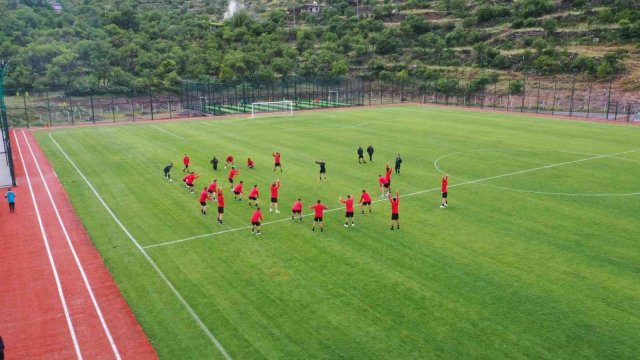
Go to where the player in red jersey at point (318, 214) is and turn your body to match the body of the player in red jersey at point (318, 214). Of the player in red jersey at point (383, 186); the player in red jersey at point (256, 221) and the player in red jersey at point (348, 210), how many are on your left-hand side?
1

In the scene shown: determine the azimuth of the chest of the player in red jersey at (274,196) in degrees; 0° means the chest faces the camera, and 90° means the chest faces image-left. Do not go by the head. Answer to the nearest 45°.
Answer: approximately 225°

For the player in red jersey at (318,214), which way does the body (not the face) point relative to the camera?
away from the camera

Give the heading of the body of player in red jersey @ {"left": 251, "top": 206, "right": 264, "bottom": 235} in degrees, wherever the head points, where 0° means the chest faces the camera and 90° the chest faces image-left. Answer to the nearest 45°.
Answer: approximately 225°

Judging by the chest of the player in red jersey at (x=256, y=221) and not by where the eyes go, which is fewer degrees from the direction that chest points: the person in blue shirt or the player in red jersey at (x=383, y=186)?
the player in red jersey

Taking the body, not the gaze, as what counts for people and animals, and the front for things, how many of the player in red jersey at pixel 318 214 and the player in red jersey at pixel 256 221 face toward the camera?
0

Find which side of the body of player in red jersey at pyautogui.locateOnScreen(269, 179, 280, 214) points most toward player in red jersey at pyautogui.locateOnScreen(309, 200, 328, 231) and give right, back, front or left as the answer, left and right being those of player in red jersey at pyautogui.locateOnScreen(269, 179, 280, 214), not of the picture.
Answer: right

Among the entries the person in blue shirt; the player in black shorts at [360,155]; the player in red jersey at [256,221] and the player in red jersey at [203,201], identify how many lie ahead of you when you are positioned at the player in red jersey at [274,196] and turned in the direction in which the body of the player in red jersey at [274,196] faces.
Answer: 1

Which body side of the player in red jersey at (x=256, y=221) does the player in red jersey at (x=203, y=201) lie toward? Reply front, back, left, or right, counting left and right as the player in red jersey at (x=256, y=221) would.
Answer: left

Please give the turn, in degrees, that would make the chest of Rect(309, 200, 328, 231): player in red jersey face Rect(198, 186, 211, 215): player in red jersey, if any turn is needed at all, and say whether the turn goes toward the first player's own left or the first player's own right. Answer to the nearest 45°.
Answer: approximately 45° to the first player's own left

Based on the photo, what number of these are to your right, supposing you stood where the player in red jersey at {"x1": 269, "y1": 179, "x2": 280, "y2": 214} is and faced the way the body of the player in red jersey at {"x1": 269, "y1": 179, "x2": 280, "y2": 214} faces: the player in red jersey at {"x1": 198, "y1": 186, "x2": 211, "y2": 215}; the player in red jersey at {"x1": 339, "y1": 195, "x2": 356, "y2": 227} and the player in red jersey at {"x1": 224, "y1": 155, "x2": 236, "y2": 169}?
1

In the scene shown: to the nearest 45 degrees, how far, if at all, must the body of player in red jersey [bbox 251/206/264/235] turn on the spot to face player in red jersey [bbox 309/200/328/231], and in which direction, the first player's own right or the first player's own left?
approximately 45° to the first player's own right

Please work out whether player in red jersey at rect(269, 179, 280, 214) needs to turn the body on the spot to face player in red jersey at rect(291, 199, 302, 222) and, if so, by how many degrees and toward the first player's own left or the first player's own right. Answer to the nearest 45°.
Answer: approximately 90° to the first player's own right

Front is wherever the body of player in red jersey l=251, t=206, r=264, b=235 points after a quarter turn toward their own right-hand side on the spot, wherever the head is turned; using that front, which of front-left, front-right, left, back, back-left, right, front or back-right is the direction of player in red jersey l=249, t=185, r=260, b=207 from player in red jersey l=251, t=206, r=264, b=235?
back-left

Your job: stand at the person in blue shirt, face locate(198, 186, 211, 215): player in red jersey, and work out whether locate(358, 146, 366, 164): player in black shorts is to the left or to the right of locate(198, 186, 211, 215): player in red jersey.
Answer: left

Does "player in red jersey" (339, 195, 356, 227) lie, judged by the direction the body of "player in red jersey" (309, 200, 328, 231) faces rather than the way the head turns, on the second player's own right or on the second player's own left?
on the second player's own right
